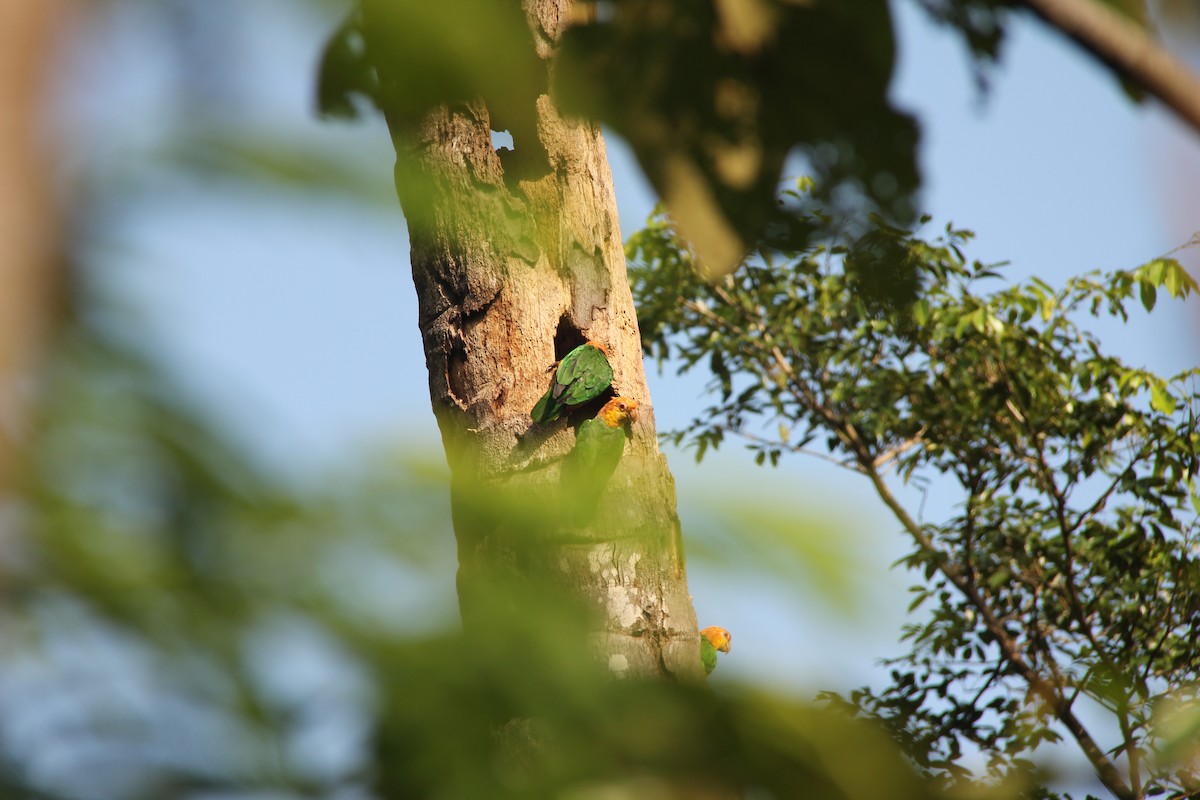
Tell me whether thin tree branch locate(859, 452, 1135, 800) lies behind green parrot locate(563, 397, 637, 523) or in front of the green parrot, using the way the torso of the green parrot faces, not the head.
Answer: in front

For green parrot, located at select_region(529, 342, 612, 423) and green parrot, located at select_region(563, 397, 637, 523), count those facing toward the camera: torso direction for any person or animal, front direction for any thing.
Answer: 0

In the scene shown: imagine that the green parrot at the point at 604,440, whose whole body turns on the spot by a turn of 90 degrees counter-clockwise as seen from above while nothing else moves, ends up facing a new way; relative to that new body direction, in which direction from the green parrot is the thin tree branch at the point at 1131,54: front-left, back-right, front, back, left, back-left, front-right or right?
back-left

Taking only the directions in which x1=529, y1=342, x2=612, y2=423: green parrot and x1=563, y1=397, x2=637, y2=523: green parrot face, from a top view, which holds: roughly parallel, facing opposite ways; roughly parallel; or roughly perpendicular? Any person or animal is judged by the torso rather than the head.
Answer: roughly parallel

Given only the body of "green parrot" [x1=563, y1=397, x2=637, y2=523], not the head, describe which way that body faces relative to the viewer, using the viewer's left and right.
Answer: facing away from the viewer and to the right of the viewer

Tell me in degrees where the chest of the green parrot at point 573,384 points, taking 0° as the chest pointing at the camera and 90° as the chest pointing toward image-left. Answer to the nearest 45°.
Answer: approximately 225°

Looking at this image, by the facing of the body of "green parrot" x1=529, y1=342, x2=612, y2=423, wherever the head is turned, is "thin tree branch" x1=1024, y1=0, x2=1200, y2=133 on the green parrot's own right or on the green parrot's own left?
on the green parrot's own right
